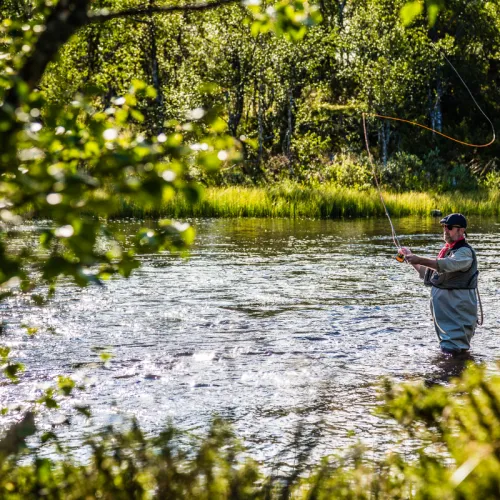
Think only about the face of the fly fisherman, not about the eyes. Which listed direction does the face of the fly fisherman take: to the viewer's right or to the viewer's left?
to the viewer's left

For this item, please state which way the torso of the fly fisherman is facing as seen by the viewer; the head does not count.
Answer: to the viewer's left
